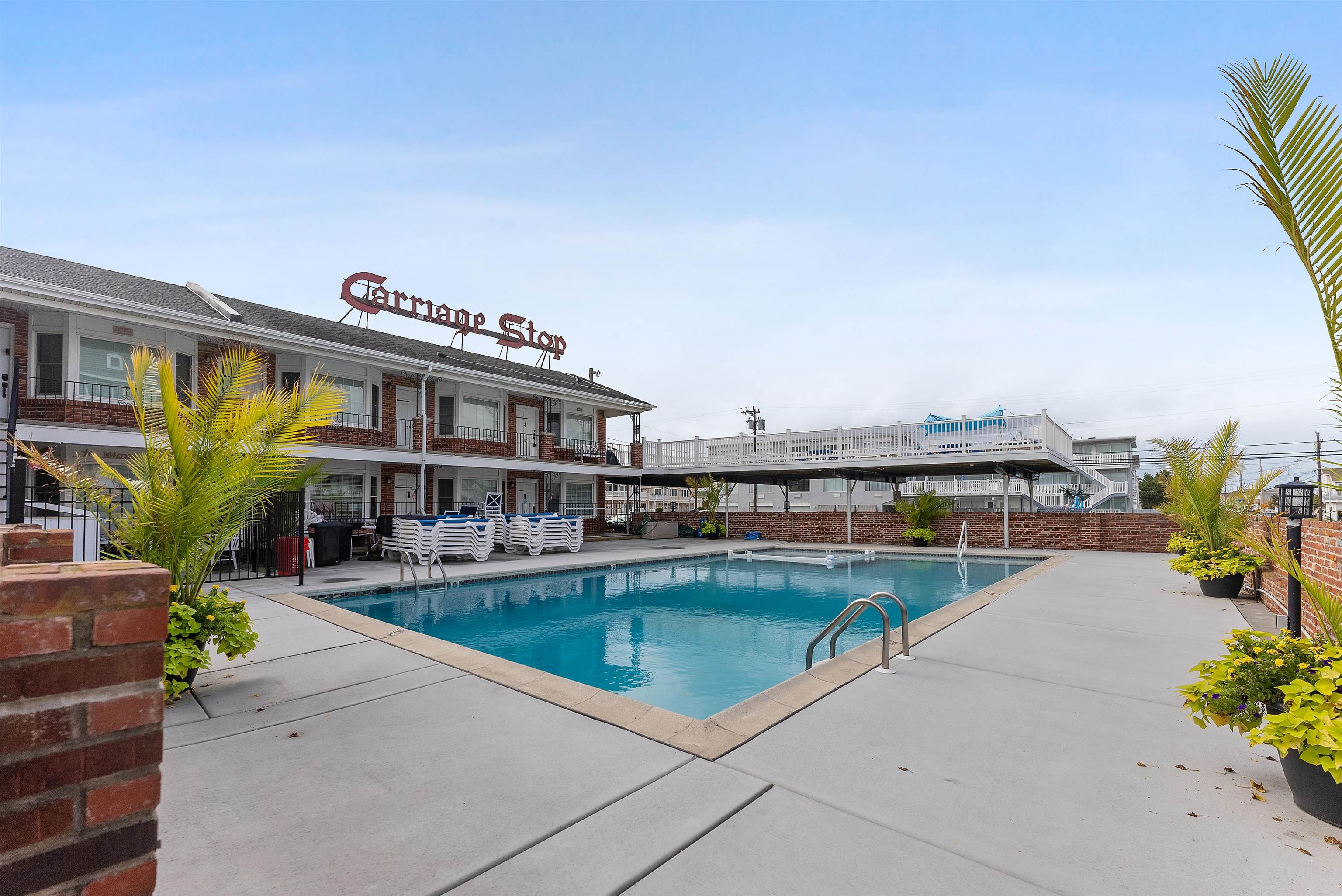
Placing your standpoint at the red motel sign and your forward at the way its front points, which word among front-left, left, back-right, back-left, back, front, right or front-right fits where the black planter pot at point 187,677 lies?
front-right

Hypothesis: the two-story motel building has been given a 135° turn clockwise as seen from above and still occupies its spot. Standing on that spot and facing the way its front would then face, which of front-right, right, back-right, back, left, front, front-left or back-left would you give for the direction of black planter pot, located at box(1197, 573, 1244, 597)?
back-left

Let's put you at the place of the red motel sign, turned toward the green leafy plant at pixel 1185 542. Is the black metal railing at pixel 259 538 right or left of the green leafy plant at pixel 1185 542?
right

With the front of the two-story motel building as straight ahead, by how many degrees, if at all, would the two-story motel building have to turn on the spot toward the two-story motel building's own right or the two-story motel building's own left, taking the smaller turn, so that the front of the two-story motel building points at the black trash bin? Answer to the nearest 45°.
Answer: approximately 45° to the two-story motel building's own right

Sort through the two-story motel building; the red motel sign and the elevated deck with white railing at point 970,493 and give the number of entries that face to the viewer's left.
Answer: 0

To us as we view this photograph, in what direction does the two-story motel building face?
facing the viewer and to the right of the viewer

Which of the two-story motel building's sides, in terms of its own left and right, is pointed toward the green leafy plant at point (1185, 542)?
front

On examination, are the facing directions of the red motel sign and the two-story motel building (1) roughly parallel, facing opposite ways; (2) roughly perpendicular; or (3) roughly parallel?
roughly parallel

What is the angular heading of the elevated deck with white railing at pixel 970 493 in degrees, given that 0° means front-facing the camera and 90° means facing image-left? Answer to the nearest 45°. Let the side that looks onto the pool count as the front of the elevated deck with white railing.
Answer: approximately 0°

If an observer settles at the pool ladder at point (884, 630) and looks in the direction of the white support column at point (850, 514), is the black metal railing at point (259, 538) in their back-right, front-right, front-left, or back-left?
front-left
